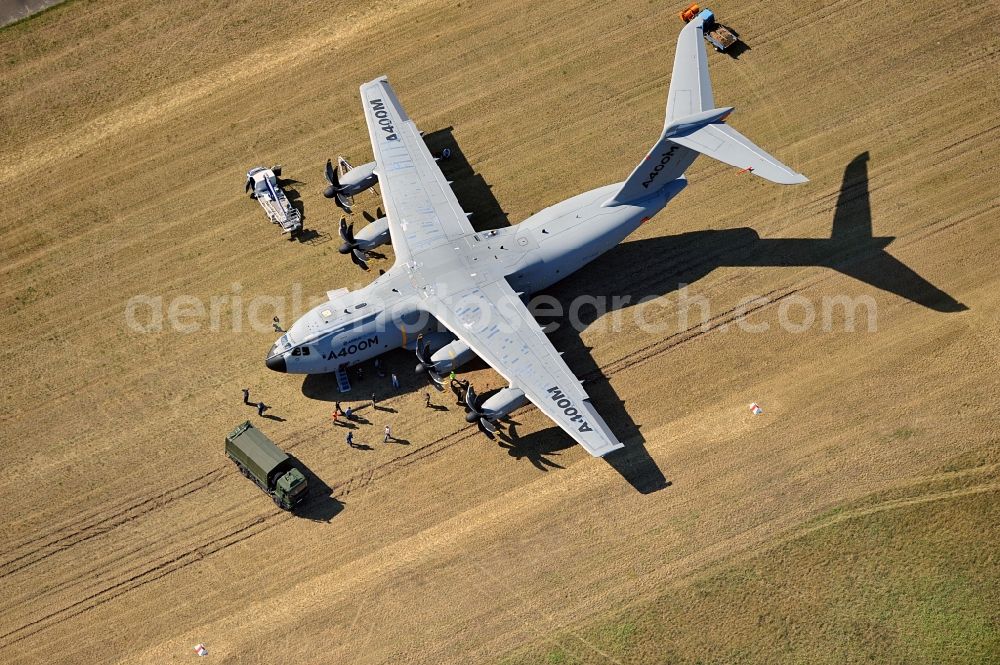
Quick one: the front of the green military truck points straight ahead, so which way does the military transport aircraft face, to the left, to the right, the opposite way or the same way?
to the right

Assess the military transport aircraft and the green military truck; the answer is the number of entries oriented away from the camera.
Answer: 0

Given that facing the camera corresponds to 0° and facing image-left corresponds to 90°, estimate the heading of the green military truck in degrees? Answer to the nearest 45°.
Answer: approximately 315°
